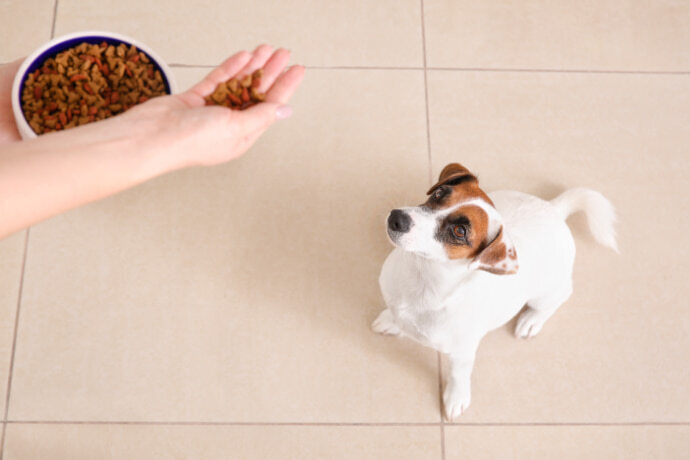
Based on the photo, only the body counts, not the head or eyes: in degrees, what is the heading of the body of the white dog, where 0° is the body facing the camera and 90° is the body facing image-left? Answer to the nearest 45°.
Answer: approximately 45°

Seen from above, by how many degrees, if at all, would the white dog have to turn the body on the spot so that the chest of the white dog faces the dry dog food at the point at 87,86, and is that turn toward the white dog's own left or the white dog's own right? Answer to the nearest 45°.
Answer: approximately 45° to the white dog's own right
